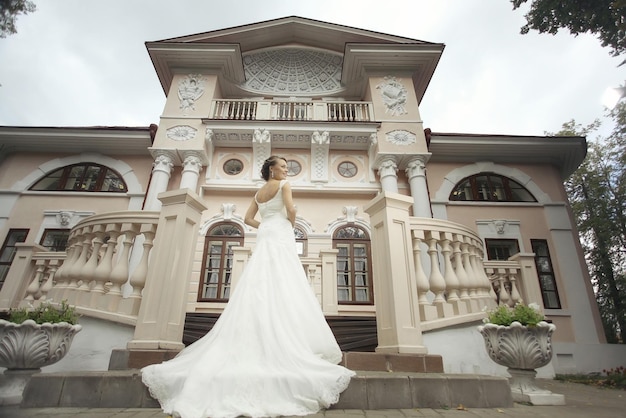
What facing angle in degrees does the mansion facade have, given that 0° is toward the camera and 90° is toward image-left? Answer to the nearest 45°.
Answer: approximately 0°

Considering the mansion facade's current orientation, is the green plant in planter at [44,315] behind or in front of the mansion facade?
in front

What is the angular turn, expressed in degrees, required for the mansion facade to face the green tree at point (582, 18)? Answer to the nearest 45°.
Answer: approximately 45° to its left

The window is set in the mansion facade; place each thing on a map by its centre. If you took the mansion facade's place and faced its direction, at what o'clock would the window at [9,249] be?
The window is roughly at 3 o'clock from the mansion facade.

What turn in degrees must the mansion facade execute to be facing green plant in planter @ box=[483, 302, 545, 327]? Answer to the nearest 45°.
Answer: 0° — it already faces it

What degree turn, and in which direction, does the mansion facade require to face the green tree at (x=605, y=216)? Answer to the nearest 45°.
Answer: approximately 90° to its left

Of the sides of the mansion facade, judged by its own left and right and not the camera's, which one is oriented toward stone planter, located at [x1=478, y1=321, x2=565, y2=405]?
front
